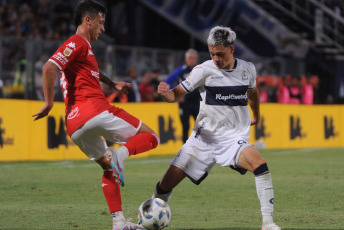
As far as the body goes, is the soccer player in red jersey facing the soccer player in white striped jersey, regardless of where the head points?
yes

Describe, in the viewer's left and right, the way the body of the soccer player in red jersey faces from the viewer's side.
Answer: facing to the right of the viewer

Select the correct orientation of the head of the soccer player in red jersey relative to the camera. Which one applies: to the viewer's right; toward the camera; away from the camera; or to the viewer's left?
to the viewer's right

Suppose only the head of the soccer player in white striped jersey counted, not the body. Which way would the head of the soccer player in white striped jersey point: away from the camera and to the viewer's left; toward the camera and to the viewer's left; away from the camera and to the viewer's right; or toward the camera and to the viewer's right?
toward the camera and to the viewer's left
